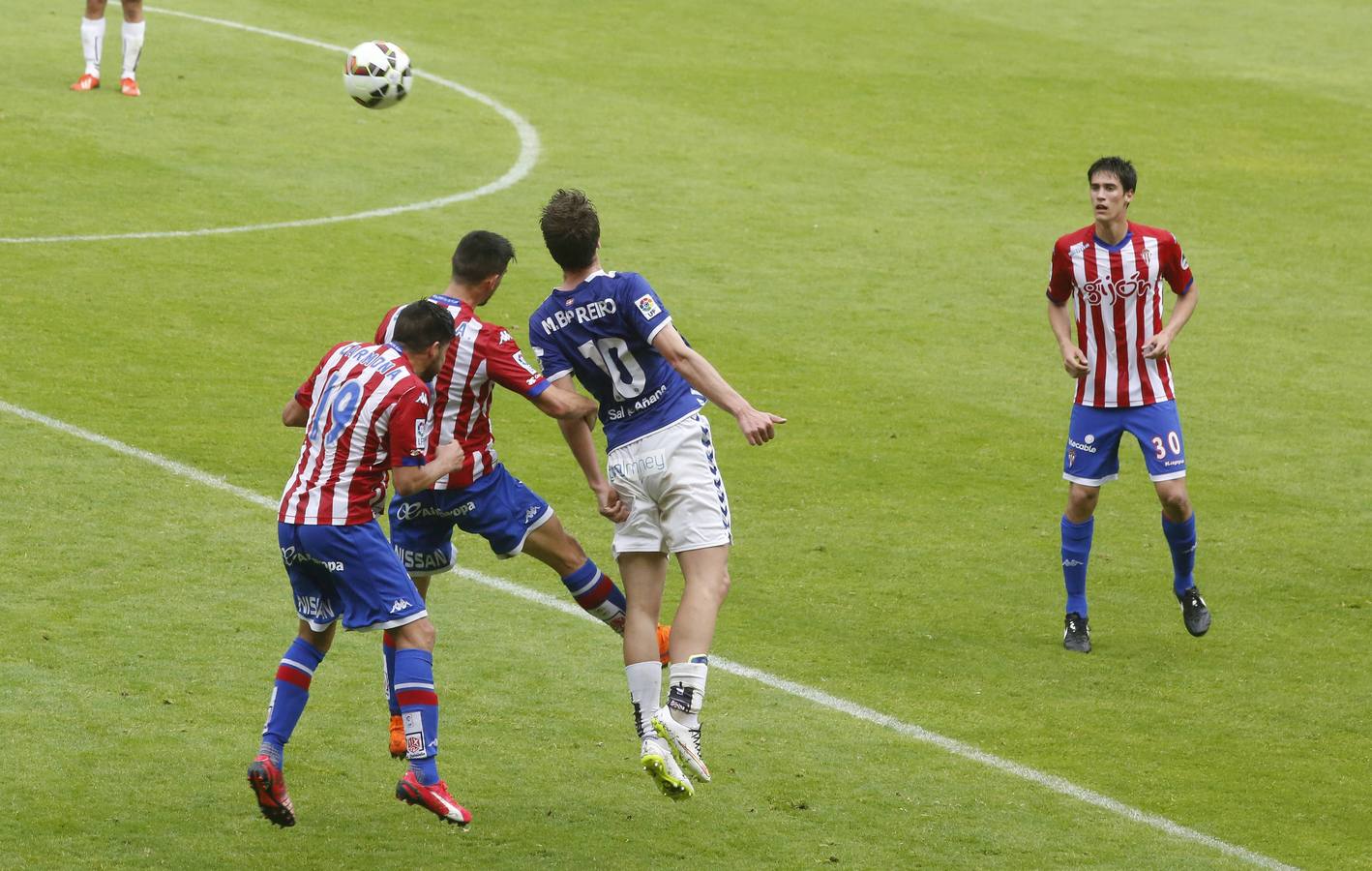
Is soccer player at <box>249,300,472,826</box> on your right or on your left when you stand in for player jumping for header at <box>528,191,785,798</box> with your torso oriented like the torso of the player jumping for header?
on your left

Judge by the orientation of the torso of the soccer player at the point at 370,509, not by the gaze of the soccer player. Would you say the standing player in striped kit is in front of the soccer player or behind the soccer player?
in front

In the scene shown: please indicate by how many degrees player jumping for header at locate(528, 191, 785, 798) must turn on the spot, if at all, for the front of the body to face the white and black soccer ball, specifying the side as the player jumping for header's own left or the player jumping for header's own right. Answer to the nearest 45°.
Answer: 0° — they already face it

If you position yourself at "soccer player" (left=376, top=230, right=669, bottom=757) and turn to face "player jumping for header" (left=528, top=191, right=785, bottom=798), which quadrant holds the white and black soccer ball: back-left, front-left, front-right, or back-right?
back-left

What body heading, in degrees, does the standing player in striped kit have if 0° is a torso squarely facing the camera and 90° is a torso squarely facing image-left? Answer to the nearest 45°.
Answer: approximately 0°

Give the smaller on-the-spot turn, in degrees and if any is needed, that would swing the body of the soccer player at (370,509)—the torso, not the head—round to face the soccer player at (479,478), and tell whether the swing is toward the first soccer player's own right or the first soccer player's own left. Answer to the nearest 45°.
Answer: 0° — they already face them

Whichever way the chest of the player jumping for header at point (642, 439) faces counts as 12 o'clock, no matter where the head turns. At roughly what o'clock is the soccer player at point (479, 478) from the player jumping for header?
The soccer player is roughly at 10 o'clock from the player jumping for header.

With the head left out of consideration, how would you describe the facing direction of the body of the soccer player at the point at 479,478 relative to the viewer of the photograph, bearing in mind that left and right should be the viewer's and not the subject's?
facing away from the viewer and to the right of the viewer

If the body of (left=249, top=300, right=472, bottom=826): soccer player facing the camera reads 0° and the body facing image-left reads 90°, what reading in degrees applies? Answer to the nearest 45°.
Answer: approximately 225°

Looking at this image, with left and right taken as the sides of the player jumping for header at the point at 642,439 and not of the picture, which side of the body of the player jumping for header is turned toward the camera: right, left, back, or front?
back
